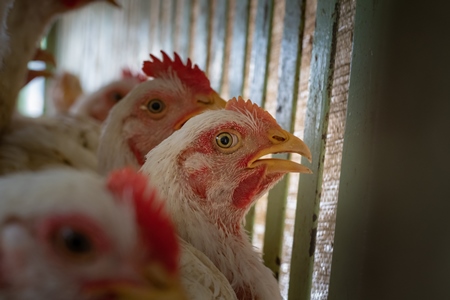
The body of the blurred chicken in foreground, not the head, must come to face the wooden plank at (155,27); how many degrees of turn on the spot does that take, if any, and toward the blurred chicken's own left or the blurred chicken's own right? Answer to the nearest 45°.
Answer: approximately 90° to the blurred chicken's own left

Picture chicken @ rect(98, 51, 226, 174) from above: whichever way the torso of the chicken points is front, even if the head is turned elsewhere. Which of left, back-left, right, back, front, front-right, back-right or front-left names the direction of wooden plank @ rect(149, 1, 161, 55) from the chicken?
left

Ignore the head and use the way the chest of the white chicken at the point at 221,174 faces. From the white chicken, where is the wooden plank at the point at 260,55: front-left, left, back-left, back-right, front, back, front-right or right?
left

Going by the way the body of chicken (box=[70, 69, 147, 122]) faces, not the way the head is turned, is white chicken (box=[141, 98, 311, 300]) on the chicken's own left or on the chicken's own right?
on the chicken's own right

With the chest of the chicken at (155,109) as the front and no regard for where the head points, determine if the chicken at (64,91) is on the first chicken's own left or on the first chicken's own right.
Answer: on the first chicken's own left

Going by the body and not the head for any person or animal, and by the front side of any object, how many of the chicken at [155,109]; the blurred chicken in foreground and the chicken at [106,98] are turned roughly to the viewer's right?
3

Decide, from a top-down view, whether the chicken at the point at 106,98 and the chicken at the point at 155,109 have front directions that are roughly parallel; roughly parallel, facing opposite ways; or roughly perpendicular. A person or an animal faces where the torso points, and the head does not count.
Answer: roughly parallel

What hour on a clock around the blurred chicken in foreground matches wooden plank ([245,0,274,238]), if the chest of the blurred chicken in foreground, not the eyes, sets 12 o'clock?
The wooden plank is roughly at 10 o'clock from the blurred chicken in foreground.

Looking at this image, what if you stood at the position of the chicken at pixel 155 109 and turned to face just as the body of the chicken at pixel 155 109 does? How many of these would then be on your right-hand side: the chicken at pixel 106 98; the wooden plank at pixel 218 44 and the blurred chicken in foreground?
1

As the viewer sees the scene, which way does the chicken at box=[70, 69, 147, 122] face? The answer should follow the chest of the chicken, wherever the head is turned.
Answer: to the viewer's right

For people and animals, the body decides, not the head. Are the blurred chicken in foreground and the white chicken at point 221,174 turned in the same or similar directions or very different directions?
same or similar directions

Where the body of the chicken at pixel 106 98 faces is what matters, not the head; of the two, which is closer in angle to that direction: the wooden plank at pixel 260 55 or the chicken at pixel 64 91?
the wooden plank

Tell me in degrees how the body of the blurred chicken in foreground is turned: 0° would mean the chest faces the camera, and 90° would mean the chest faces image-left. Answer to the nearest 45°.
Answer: approximately 270°

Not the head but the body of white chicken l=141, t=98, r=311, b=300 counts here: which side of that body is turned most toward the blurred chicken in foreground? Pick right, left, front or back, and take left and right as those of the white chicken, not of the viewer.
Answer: right

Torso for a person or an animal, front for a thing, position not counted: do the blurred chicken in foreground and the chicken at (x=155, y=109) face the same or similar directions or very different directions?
same or similar directions

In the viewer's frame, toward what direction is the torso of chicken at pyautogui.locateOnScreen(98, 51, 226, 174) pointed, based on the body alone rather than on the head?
to the viewer's right

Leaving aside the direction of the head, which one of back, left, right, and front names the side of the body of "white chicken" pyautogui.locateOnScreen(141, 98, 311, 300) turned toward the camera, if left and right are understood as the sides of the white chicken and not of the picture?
right
